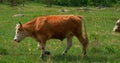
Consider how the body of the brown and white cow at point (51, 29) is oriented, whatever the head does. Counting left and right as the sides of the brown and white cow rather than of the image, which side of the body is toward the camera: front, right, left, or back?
left
